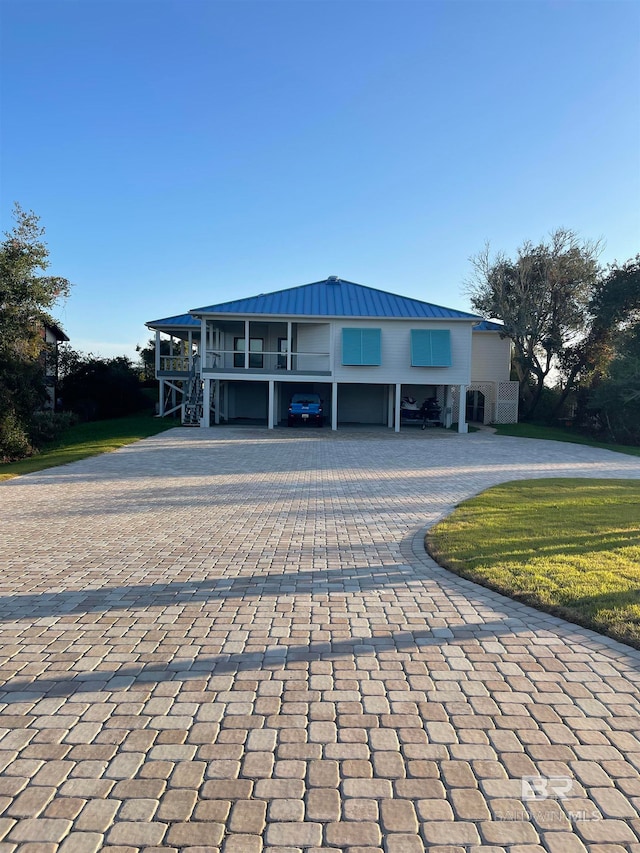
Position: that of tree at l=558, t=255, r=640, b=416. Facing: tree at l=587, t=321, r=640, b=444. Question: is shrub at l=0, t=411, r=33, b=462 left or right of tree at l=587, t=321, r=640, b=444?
right

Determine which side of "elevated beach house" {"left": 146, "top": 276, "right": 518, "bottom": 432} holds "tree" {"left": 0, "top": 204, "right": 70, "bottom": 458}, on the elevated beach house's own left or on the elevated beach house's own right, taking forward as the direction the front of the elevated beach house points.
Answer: on the elevated beach house's own right

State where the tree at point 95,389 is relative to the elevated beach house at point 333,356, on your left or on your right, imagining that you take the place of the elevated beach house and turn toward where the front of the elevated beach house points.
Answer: on your right

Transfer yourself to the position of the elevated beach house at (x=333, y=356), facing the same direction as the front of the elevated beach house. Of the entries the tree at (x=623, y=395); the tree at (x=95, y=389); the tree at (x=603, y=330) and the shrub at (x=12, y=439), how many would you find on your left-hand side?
2

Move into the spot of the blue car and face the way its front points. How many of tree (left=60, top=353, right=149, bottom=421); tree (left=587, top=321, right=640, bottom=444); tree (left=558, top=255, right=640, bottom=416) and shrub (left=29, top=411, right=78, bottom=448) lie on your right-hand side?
2

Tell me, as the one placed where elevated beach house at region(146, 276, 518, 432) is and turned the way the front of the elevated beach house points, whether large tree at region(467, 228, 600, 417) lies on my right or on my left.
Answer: on my left

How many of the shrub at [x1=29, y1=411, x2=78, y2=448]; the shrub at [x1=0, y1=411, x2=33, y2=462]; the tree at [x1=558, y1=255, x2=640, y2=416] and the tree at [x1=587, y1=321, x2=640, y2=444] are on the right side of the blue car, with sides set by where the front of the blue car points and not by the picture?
2

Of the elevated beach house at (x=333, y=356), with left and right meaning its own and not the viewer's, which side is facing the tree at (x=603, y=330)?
left
